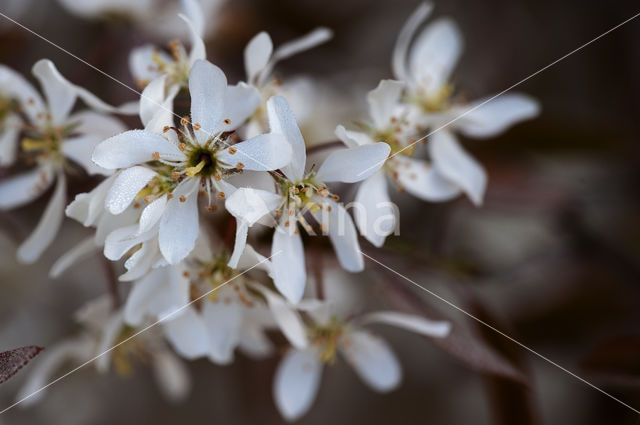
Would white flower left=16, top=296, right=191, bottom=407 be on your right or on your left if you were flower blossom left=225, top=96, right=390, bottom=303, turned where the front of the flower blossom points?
on your right

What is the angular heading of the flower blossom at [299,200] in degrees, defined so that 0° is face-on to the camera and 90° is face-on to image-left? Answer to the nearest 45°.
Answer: approximately 0°
